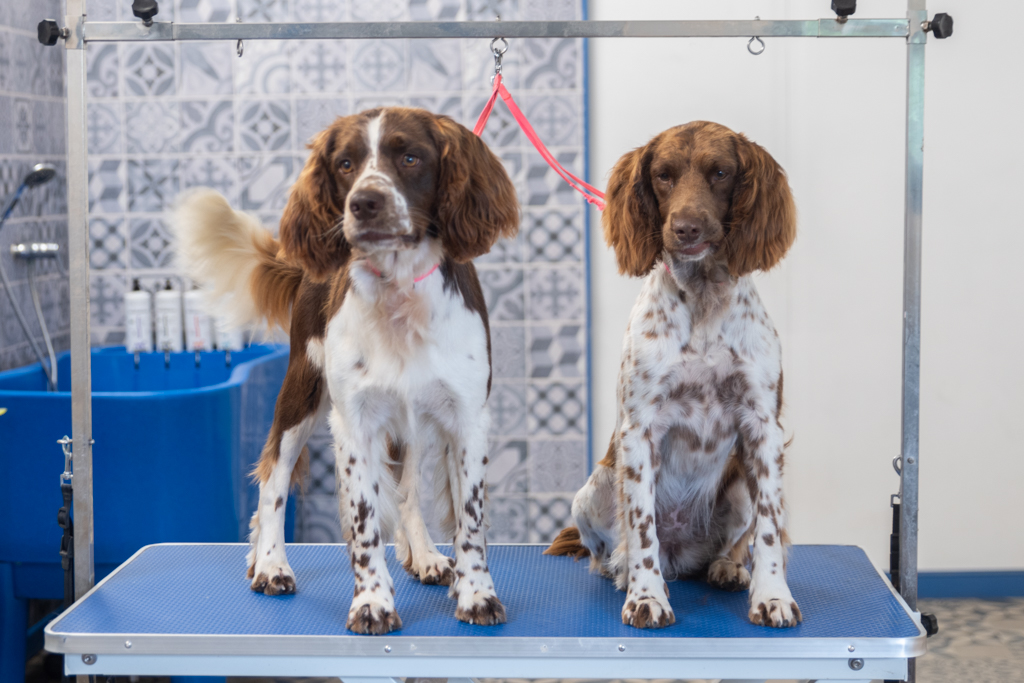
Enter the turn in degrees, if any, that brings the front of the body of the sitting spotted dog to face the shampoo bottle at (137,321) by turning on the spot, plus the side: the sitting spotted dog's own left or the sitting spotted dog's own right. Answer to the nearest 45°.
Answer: approximately 135° to the sitting spotted dog's own right

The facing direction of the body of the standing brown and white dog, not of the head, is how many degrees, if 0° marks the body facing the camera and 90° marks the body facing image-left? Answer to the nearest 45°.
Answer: approximately 0°

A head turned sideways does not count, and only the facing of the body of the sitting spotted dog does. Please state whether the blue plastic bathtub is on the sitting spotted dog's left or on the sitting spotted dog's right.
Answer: on the sitting spotted dog's right

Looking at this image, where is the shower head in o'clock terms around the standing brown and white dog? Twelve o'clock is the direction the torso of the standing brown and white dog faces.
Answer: The shower head is roughly at 5 o'clock from the standing brown and white dog.

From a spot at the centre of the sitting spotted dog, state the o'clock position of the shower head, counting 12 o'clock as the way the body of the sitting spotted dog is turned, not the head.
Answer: The shower head is roughly at 4 o'clock from the sitting spotted dog.

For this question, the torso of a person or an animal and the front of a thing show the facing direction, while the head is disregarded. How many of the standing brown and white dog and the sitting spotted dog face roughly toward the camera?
2

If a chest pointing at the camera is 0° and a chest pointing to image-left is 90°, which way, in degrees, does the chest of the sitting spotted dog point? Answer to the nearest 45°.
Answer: approximately 0°
